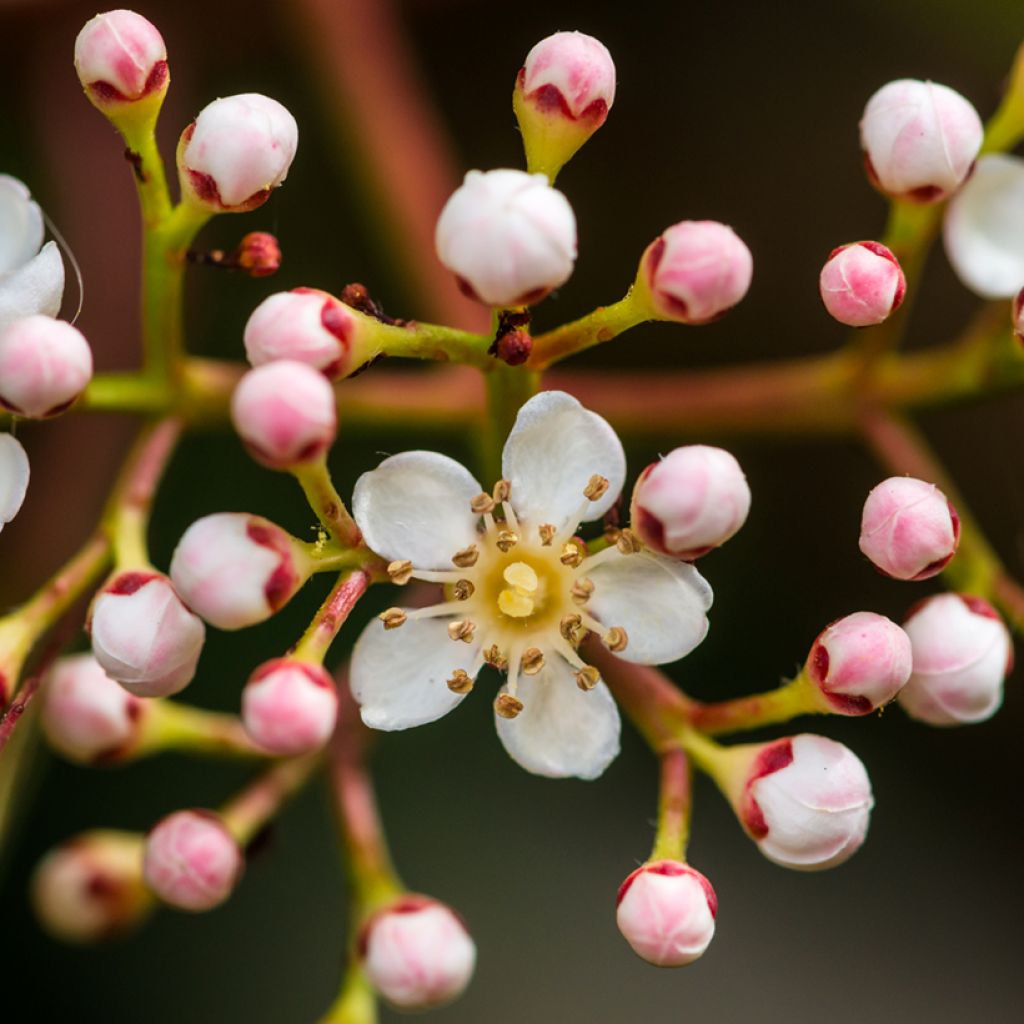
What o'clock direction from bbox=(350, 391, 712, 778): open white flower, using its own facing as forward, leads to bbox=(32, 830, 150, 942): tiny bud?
The tiny bud is roughly at 4 o'clock from the open white flower.

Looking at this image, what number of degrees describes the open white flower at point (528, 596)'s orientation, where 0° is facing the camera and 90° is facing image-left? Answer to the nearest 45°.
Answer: approximately 0°
